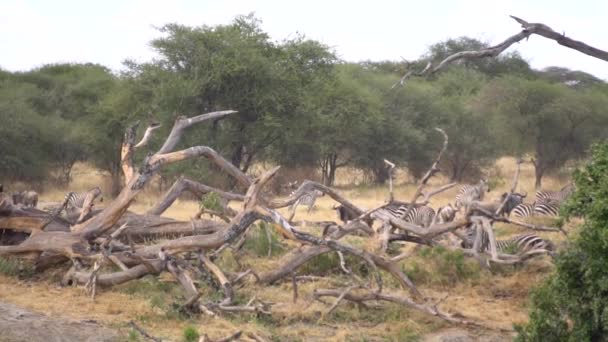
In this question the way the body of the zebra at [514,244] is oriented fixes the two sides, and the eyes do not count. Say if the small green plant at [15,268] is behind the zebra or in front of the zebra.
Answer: in front

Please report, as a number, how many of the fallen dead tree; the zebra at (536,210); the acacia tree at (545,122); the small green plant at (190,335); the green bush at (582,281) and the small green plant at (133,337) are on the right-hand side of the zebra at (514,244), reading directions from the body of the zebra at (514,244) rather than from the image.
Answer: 2

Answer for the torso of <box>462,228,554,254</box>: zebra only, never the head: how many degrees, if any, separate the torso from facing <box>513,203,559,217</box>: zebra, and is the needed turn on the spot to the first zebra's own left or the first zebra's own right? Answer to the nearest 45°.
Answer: approximately 90° to the first zebra's own right

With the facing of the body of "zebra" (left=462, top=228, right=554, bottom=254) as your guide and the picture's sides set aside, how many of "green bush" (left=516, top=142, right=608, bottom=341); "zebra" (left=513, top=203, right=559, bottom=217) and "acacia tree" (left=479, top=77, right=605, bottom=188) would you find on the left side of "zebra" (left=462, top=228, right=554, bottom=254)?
1

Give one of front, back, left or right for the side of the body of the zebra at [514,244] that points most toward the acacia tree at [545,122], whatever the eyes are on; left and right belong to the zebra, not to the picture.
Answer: right

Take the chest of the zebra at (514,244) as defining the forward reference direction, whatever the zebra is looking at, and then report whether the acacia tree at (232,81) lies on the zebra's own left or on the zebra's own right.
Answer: on the zebra's own right

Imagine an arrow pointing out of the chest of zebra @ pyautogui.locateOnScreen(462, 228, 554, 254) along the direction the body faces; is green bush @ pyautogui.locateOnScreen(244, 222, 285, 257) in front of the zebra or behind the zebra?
in front

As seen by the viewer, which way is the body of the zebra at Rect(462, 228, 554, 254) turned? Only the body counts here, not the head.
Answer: to the viewer's left

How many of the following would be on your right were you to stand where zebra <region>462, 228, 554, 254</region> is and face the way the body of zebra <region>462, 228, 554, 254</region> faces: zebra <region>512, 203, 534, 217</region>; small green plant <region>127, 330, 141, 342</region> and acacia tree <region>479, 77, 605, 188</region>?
2

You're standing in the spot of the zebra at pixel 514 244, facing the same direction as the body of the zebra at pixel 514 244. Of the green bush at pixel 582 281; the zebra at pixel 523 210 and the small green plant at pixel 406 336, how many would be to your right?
1

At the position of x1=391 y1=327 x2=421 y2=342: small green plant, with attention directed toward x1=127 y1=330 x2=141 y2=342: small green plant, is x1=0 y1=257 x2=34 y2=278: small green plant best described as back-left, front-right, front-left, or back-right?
front-right
